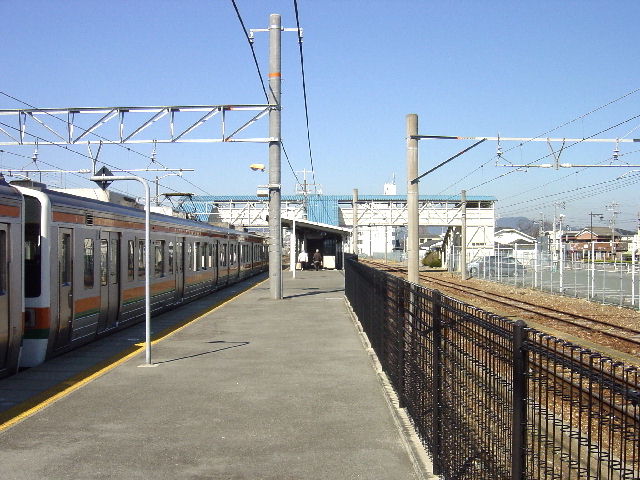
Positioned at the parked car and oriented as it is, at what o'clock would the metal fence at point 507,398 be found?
The metal fence is roughly at 9 o'clock from the parked car.

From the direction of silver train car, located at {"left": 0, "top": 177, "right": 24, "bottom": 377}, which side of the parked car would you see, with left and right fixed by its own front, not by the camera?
left

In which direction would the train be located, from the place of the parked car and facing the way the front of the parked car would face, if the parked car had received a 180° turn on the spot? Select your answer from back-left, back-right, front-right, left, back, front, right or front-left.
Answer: right

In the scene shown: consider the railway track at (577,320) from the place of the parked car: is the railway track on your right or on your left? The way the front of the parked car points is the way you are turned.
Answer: on your left

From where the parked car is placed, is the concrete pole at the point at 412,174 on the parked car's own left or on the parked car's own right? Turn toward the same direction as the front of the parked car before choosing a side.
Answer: on the parked car's own left

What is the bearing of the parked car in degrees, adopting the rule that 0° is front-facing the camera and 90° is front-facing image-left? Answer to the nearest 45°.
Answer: approximately 90°
